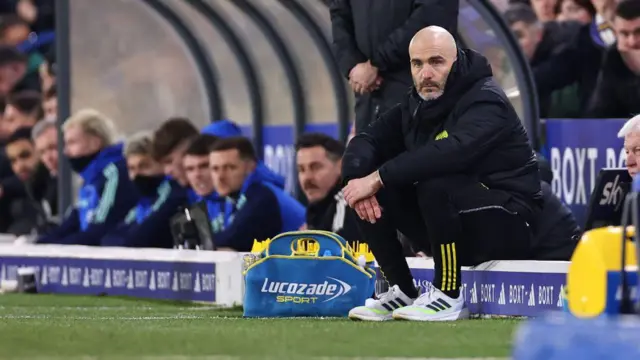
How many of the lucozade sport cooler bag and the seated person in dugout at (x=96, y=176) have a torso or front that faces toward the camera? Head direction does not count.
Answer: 1

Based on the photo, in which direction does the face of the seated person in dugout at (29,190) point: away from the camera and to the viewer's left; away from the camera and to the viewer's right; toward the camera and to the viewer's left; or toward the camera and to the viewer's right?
toward the camera and to the viewer's right

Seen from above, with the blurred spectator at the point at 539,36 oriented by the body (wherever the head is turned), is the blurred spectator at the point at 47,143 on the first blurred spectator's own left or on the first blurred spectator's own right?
on the first blurred spectator's own right
